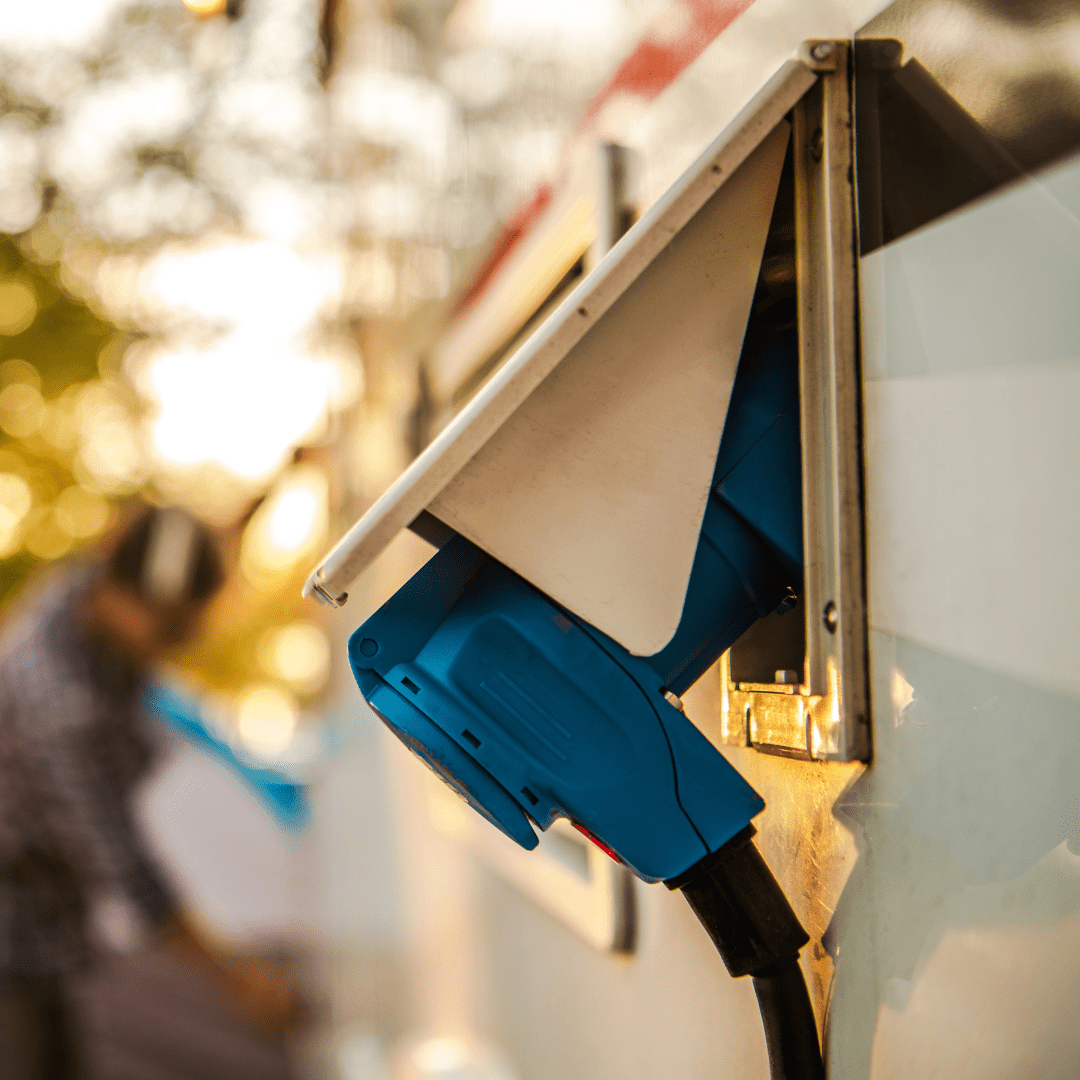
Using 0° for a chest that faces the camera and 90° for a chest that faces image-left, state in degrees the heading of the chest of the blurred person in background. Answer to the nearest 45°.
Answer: approximately 270°

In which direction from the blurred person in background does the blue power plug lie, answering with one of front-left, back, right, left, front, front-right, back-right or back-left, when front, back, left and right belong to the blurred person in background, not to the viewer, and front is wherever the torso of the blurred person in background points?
right
